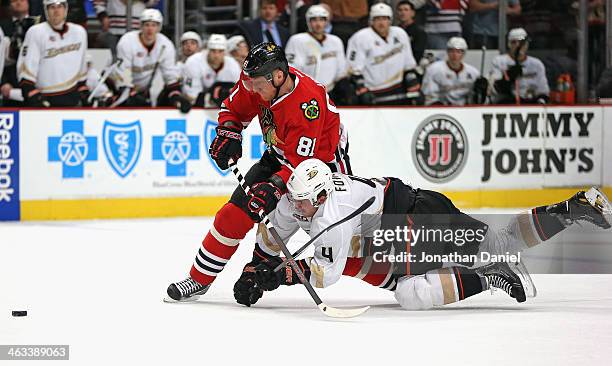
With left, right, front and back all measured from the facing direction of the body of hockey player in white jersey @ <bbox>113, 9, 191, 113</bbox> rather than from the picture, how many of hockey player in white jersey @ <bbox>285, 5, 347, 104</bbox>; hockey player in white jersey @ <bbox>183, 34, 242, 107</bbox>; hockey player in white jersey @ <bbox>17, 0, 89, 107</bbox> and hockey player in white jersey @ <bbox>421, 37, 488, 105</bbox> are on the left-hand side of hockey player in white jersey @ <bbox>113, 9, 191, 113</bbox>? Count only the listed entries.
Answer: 3

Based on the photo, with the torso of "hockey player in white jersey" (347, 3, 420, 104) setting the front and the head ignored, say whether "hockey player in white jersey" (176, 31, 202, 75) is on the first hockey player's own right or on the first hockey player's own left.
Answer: on the first hockey player's own right

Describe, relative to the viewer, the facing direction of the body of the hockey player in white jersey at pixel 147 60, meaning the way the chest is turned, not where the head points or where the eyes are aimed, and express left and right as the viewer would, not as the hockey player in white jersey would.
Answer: facing the viewer

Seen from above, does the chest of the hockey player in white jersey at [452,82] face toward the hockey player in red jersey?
yes

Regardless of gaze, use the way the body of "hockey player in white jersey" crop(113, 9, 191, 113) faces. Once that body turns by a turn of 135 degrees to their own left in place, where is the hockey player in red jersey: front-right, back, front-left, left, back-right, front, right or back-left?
back-right

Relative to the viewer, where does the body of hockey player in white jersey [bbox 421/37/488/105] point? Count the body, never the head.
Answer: toward the camera

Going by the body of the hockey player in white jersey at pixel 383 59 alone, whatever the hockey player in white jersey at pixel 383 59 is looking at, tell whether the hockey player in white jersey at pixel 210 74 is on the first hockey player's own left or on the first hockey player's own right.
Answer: on the first hockey player's own right

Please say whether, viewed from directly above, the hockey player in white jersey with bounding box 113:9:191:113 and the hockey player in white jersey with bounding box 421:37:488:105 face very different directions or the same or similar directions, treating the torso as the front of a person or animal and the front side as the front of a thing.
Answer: same or similar directions

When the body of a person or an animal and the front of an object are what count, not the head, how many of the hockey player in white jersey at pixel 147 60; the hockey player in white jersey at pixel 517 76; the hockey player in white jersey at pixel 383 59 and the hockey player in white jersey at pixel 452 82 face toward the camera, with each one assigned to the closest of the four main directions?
4

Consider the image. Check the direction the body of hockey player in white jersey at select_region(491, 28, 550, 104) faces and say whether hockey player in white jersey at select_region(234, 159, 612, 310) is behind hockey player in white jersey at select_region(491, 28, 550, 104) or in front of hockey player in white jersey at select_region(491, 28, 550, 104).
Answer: in front

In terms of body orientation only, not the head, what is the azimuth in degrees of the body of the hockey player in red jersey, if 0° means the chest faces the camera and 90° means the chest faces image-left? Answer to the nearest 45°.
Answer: approximately 45°

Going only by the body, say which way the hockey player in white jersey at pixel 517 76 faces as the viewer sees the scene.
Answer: toward the camera
